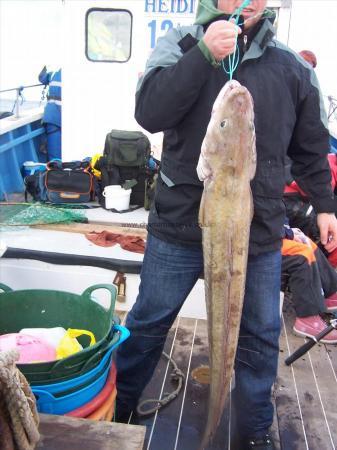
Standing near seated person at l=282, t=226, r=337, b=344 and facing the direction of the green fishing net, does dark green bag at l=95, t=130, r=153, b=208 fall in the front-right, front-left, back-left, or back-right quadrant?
front-right

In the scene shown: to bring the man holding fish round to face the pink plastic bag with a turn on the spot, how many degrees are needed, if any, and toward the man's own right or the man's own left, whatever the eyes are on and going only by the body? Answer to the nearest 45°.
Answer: approximately 90° to the man's own right

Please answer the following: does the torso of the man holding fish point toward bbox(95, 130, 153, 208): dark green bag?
no

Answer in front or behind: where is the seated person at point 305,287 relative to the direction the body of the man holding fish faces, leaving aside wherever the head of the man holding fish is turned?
behind

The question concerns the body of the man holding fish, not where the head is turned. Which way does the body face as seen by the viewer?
toward the camera

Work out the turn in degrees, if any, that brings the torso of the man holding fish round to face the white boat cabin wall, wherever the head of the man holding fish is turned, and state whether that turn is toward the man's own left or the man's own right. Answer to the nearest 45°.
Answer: approximately 180°

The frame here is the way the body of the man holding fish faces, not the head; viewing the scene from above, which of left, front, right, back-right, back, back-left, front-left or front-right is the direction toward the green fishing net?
back-right

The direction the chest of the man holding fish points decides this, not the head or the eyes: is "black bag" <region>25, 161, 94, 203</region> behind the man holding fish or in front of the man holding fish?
behind

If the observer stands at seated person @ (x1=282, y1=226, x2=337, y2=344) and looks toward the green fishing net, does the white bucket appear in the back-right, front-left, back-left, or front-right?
front-right

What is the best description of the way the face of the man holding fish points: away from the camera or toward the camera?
toward the camera

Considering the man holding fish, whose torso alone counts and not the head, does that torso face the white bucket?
no

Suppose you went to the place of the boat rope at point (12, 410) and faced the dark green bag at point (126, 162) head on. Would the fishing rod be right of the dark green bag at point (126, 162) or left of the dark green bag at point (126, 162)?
right
